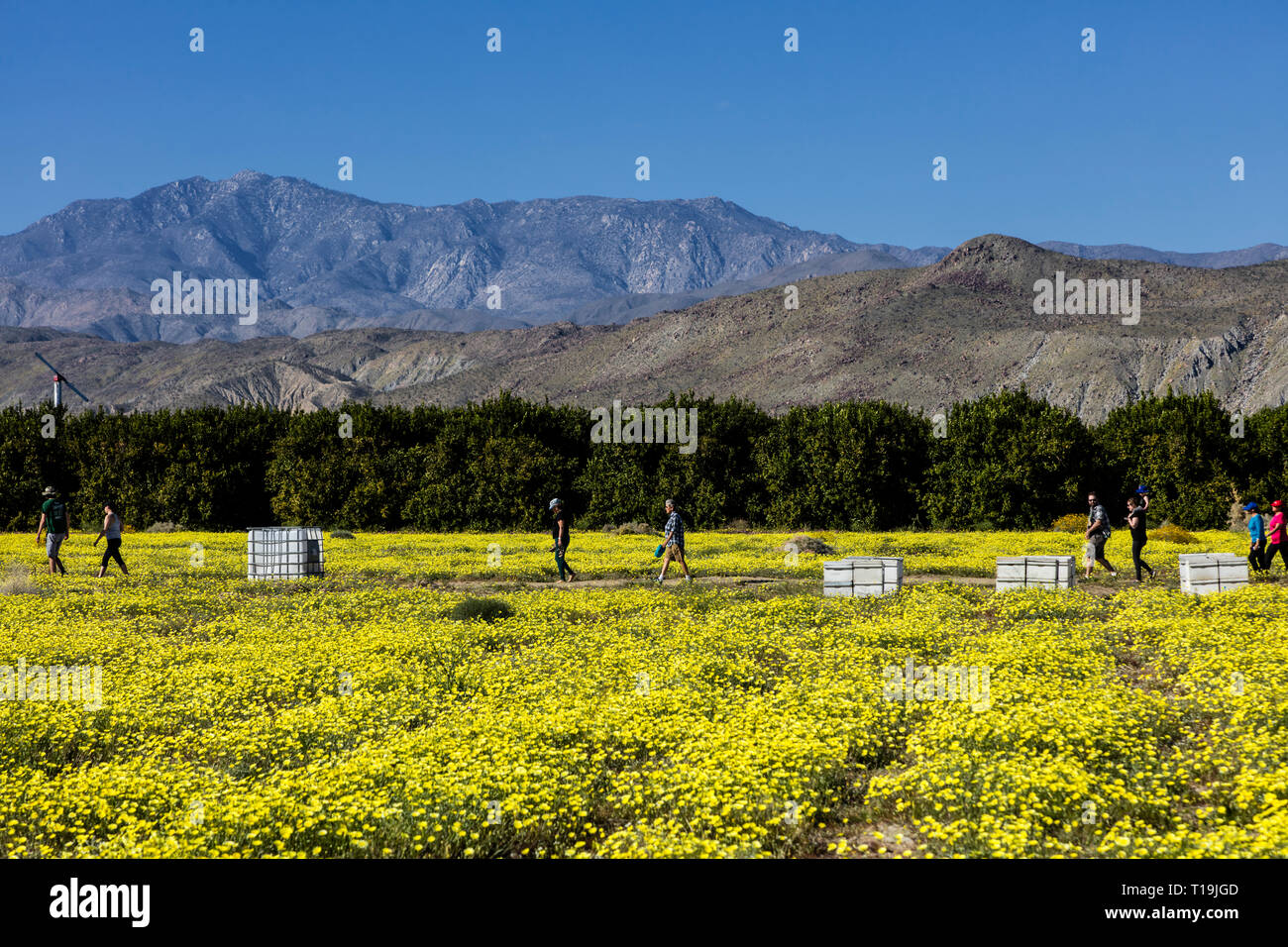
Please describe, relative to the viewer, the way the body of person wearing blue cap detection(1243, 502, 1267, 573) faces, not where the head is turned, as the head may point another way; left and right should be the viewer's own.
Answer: facing to the left of the viewer

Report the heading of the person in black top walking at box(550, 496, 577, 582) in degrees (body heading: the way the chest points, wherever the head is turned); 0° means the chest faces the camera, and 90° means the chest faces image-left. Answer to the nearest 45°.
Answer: approximately 90°

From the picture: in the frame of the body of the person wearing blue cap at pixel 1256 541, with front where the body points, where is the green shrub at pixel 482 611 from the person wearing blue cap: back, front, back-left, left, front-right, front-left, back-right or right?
front-left

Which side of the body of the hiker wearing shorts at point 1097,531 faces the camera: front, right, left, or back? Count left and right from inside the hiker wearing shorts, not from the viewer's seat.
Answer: left

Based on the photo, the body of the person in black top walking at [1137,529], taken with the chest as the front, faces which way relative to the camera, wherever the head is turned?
to the viewer's left

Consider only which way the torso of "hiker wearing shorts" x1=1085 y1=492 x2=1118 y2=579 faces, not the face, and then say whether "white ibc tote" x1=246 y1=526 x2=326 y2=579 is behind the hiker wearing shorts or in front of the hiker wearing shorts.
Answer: in front

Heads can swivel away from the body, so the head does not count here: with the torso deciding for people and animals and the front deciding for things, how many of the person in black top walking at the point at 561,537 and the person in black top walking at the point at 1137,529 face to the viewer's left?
2

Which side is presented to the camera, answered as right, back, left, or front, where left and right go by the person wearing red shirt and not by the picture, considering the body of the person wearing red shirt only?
left

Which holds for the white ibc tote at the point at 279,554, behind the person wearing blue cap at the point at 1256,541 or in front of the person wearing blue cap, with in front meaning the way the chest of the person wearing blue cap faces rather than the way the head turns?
in front
